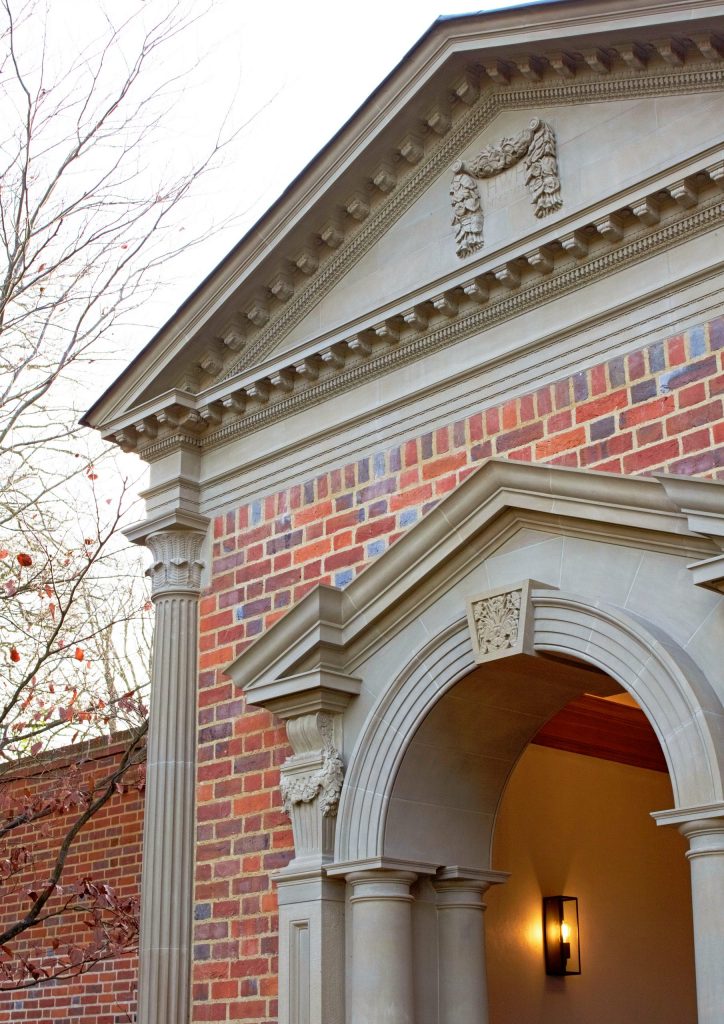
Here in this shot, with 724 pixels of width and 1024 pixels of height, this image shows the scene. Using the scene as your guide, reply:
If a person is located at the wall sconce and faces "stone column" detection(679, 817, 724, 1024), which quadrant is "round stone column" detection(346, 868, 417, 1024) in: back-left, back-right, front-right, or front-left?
front-right

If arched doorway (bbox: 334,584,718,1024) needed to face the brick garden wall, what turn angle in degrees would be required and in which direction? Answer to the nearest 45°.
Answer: approximately 90° to its right

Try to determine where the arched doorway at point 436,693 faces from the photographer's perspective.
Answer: facing the viewer and to the left of the viewer

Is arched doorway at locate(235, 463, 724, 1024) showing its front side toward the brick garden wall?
no
